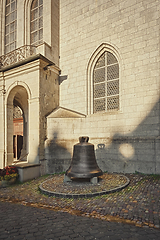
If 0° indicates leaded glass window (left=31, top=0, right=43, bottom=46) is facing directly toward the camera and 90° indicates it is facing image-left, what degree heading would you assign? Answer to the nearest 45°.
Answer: approximately 45°

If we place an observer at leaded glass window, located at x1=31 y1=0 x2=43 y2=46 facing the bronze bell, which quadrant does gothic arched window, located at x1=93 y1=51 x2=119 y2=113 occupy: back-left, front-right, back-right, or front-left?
front-left

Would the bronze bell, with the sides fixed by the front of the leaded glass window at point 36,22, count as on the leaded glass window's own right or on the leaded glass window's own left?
on the leaded glass window's own left

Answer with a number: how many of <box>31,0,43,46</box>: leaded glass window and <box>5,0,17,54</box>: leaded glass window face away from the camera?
0

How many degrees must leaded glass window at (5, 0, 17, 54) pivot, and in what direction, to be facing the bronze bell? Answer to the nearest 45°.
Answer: approximately 45° to its left

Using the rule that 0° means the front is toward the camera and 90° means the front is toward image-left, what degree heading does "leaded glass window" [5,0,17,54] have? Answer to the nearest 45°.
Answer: approximately 45°

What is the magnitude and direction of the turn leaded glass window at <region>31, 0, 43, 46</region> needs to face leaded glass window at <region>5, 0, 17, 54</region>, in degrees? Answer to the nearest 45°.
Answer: approximately 90° to its right

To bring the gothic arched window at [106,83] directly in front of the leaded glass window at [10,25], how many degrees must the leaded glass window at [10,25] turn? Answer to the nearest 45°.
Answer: approximately 90° to its left

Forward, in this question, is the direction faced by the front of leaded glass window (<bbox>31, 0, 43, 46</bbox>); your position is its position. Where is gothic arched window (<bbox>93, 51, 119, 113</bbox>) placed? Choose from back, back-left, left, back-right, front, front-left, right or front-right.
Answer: left
